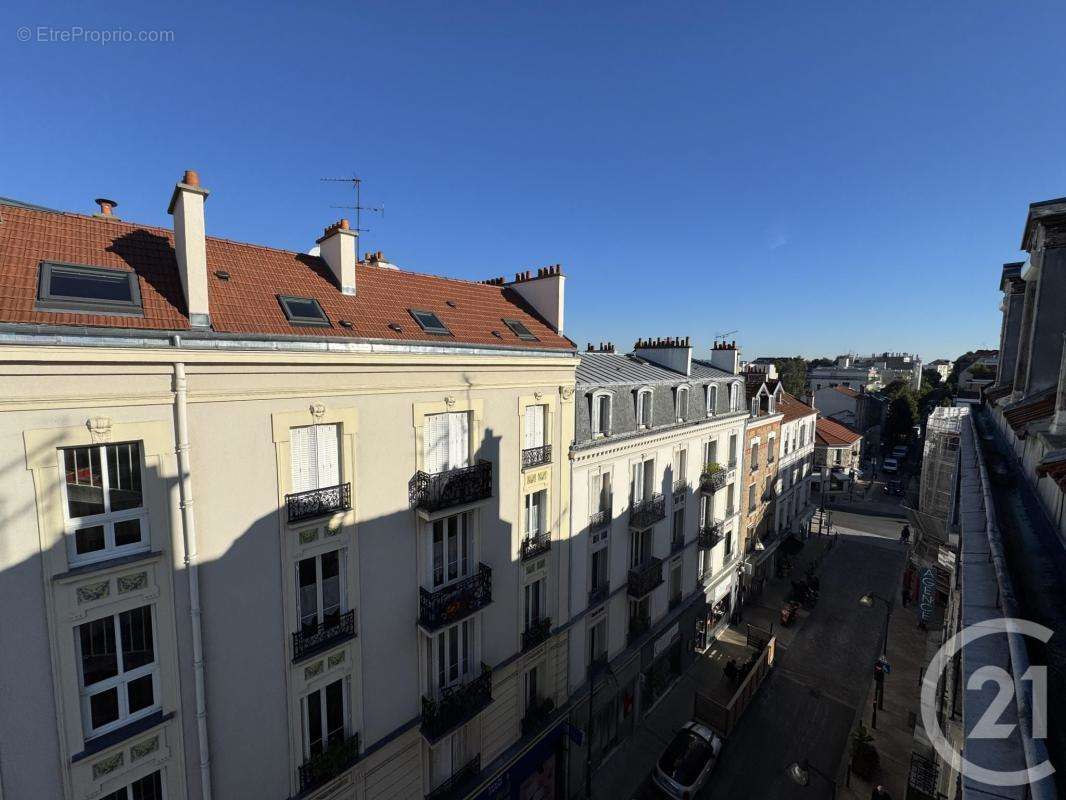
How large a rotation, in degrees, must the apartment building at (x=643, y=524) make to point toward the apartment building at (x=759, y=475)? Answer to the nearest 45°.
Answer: approximately 90° to its left

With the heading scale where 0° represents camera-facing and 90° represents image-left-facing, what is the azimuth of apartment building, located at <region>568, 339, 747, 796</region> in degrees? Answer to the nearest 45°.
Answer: approximately 315°

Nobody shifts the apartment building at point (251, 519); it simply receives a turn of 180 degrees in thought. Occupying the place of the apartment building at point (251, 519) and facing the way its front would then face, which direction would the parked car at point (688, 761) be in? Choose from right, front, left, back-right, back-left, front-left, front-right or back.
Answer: back-right

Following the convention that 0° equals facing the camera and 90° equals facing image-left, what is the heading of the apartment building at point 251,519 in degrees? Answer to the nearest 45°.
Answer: approximately 315°

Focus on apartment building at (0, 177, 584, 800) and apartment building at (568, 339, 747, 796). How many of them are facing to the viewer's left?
0
